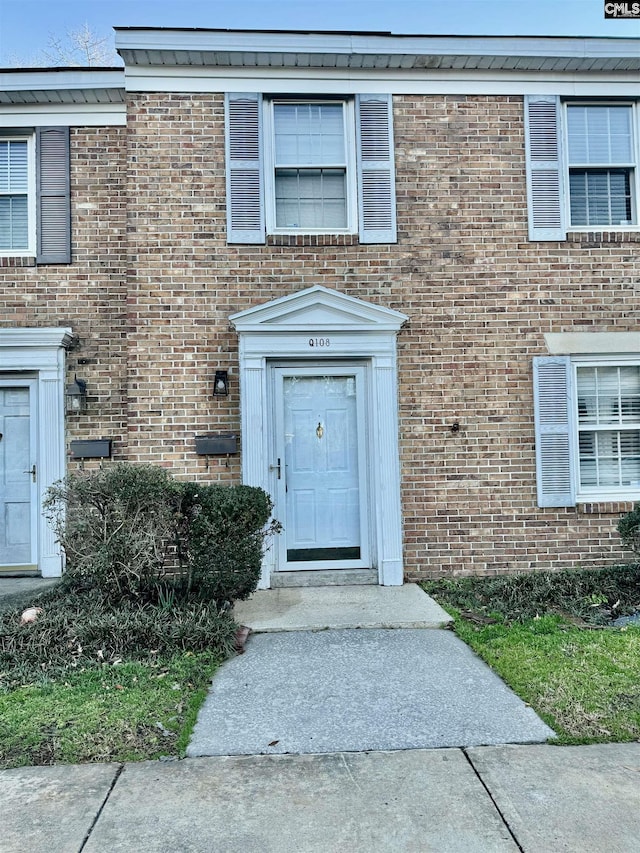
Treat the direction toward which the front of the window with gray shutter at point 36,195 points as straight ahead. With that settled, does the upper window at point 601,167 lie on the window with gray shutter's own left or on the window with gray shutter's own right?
on the window with gray shutter's own left

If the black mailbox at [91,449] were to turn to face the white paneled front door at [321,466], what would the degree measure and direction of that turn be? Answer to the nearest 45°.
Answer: approximately 45° to its left

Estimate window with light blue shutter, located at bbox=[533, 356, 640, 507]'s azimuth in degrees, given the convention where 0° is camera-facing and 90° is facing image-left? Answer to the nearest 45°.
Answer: approximately 0°

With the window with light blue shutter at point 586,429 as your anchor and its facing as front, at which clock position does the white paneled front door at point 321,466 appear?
The white paneled front door is roughly at 2 o'clock from the window with light blue shutter.

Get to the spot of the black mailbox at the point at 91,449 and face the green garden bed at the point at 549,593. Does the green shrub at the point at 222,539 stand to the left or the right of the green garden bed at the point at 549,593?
right

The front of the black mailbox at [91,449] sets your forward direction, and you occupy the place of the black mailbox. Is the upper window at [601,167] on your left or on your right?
on your left

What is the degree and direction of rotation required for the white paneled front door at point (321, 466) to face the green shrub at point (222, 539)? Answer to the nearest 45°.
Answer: approximately 45° to its right

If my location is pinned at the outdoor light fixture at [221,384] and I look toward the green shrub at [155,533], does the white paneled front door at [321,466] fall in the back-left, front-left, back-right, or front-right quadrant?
back-left
